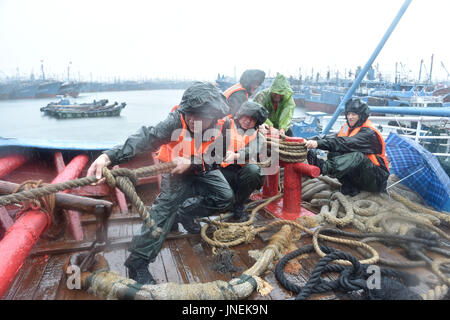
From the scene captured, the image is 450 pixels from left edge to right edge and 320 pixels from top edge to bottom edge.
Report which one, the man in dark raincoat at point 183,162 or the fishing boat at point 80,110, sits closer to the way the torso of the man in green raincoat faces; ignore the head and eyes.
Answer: the man in dark raincoat

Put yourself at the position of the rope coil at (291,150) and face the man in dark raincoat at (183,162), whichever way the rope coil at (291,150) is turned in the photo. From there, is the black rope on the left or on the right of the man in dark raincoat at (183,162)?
left

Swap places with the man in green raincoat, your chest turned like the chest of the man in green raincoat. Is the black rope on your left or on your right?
on your left

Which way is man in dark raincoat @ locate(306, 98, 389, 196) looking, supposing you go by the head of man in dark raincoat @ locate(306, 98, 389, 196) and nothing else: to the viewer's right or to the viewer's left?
to the viewer's left

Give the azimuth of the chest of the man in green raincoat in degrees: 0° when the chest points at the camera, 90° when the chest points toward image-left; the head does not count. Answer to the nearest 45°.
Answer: approximately 45°

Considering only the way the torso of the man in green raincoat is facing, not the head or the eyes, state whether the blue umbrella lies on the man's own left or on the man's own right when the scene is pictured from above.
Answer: on the man's own left

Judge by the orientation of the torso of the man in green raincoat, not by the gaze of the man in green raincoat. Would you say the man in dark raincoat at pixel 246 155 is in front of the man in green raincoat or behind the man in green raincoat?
in front

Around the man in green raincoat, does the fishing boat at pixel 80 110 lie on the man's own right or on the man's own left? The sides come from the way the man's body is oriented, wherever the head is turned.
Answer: on the man's own right

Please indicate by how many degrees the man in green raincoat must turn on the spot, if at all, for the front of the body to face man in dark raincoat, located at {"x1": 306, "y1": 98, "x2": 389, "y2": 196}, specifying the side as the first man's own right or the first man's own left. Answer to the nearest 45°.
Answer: approximately 90° to the first man's own left
